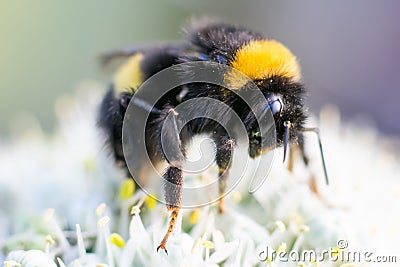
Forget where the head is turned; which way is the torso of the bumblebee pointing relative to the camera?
to the viewer's right
